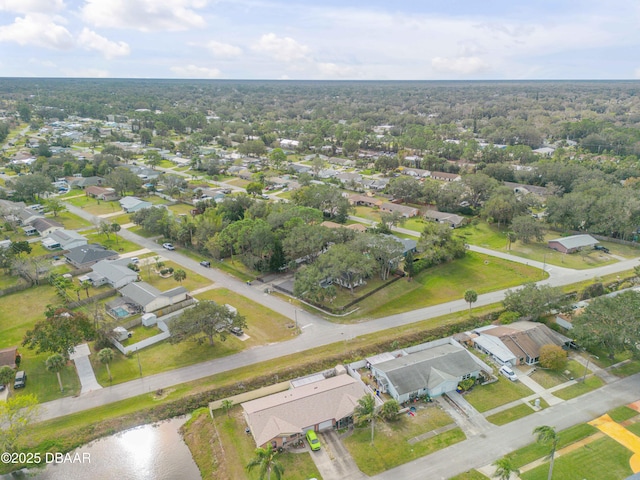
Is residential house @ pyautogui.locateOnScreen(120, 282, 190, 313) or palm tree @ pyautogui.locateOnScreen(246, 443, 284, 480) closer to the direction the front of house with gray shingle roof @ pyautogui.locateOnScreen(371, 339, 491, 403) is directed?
the palm tree

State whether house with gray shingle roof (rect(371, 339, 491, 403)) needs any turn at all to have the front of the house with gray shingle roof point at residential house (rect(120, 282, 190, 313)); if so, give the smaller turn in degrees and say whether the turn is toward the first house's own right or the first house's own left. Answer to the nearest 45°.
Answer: approximately 135° to the first house's own right

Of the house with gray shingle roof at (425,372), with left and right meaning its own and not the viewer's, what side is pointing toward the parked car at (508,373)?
left

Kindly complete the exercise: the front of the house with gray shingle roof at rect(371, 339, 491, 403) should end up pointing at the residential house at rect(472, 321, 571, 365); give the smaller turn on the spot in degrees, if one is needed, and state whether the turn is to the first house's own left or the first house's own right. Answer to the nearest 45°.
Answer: approximately 90° to the first house's own left

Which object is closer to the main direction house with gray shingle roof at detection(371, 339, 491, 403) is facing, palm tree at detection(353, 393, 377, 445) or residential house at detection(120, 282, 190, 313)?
the palm tree

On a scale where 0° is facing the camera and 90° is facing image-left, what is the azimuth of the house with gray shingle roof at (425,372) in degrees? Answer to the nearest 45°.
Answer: approximately 315°

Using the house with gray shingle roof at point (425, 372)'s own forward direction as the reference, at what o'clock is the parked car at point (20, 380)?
The parked car is roughly at 4 o'clock from the house with gray shingle roof.

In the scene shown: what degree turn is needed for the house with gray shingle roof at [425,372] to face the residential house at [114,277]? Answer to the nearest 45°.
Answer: approximately 135° to its right

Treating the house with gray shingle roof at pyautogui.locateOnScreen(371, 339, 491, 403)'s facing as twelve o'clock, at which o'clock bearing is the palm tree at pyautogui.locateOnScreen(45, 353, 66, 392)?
The palm tree is roughly at 4 o'clock from the house with gray shingle roof.

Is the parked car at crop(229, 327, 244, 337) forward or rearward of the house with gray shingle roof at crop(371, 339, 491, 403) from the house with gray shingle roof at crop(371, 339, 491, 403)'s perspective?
rearward

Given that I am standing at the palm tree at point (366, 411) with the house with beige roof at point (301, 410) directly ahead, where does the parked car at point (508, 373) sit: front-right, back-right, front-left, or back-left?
back-right

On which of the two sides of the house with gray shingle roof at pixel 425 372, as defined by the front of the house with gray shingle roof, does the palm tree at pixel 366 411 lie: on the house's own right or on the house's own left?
on the house's own right

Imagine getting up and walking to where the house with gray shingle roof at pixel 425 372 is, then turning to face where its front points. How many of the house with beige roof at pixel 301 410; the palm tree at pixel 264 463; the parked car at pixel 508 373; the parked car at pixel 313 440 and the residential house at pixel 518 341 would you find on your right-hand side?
3
